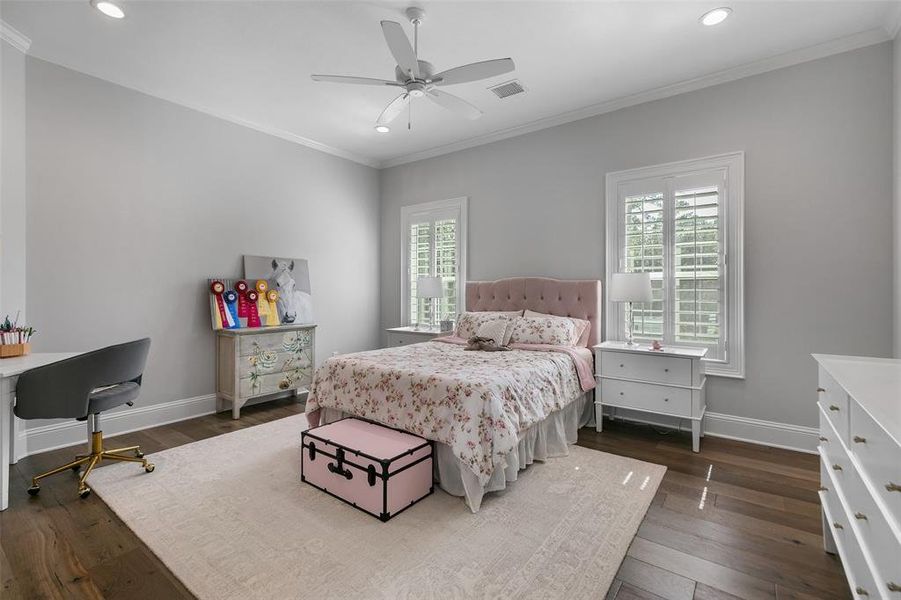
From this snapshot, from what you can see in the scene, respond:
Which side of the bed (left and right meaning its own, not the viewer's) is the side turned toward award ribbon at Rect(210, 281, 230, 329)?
right

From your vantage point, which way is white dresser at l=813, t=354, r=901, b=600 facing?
to the viewer's left

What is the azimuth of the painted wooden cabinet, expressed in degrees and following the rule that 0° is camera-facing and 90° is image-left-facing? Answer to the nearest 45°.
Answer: approximately 315°

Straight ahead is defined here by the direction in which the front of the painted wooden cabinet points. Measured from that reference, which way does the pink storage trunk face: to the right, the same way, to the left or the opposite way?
to the right

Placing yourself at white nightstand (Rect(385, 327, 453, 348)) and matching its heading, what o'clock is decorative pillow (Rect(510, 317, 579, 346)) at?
The decorative pillow is roughly at 9 o'clock from the white nightstand.

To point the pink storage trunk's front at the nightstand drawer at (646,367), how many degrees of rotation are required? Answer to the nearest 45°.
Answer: approximately 135° to its left

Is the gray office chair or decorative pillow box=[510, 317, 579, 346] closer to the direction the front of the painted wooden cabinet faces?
the decorative pillow

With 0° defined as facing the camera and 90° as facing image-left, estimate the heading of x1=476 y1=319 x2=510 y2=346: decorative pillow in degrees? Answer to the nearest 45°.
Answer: approximately 45°

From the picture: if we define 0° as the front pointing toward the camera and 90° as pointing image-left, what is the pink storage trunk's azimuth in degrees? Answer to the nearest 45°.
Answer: approximately 45°

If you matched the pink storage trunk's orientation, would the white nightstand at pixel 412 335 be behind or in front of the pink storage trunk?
behind

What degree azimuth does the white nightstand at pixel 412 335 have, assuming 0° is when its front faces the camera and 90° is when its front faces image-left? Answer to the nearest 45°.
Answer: approximately 45°

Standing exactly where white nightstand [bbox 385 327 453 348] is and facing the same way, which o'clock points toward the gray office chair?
The gray office chair is roughly at 12 o'clock from the white nightstand.
